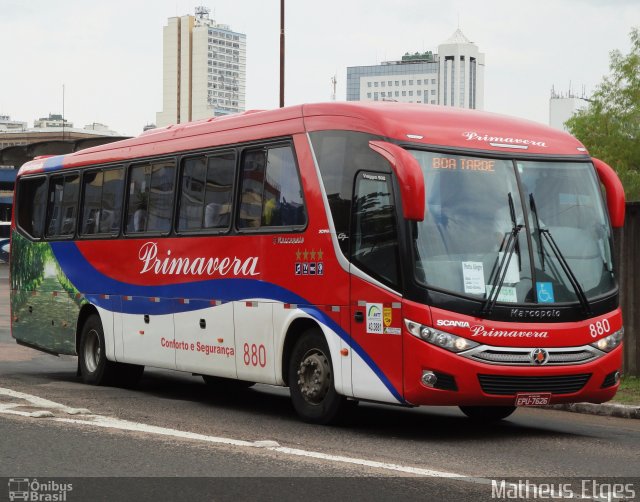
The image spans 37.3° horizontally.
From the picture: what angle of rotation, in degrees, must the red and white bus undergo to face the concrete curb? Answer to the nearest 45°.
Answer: approximately 90° to its left

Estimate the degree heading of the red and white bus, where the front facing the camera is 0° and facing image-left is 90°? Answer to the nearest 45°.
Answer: approximately 315°
